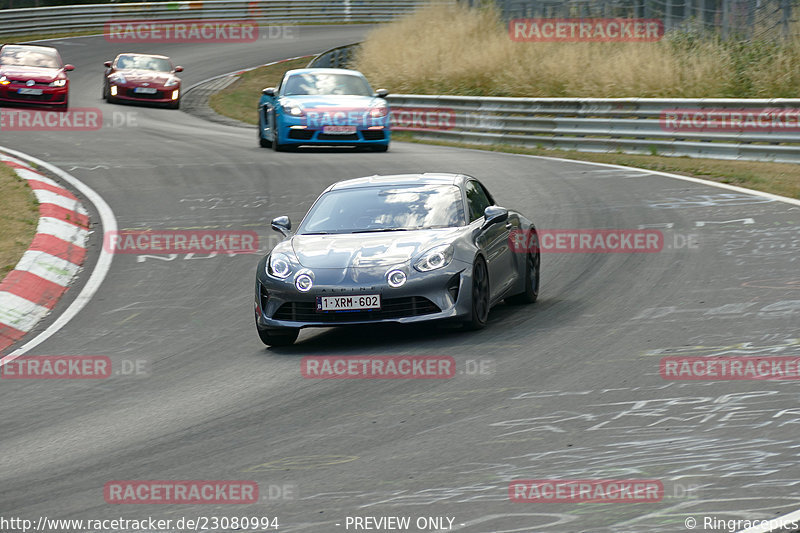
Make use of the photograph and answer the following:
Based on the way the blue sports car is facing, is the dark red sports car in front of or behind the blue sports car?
behind

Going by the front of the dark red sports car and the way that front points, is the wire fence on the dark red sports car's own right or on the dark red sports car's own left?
on the dark red sports car's own left

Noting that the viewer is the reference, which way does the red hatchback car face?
facing the viewer

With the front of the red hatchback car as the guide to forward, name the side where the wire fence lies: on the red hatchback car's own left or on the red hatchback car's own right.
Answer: on the red hatchback car's own left

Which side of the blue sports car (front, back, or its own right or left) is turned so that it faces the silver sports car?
front

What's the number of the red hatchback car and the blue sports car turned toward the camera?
2

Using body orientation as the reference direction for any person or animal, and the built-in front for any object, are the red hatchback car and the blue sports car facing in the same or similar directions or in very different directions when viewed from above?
same or similar directions

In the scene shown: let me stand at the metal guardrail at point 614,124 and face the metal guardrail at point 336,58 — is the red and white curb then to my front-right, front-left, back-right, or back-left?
back-left

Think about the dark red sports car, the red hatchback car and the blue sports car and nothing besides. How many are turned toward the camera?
3

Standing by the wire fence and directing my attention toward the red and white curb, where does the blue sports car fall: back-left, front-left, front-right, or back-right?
front-right

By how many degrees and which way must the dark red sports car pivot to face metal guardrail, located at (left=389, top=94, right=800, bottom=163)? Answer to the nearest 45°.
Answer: approximately 45° to its left

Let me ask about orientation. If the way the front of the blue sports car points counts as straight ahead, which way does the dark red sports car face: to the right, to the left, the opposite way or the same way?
the same way

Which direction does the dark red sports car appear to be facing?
toward the camera

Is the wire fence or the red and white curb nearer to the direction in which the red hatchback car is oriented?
the red and white curb

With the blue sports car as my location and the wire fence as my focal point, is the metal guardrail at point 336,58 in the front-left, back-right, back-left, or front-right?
front-left

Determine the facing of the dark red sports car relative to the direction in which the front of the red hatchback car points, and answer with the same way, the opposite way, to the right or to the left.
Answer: the same way

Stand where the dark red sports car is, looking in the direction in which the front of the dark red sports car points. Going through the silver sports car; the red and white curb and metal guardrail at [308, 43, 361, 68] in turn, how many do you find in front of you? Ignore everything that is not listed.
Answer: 2

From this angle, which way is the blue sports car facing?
toward the camera

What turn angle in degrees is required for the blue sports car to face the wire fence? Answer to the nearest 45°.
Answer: approximately 135° to its left
